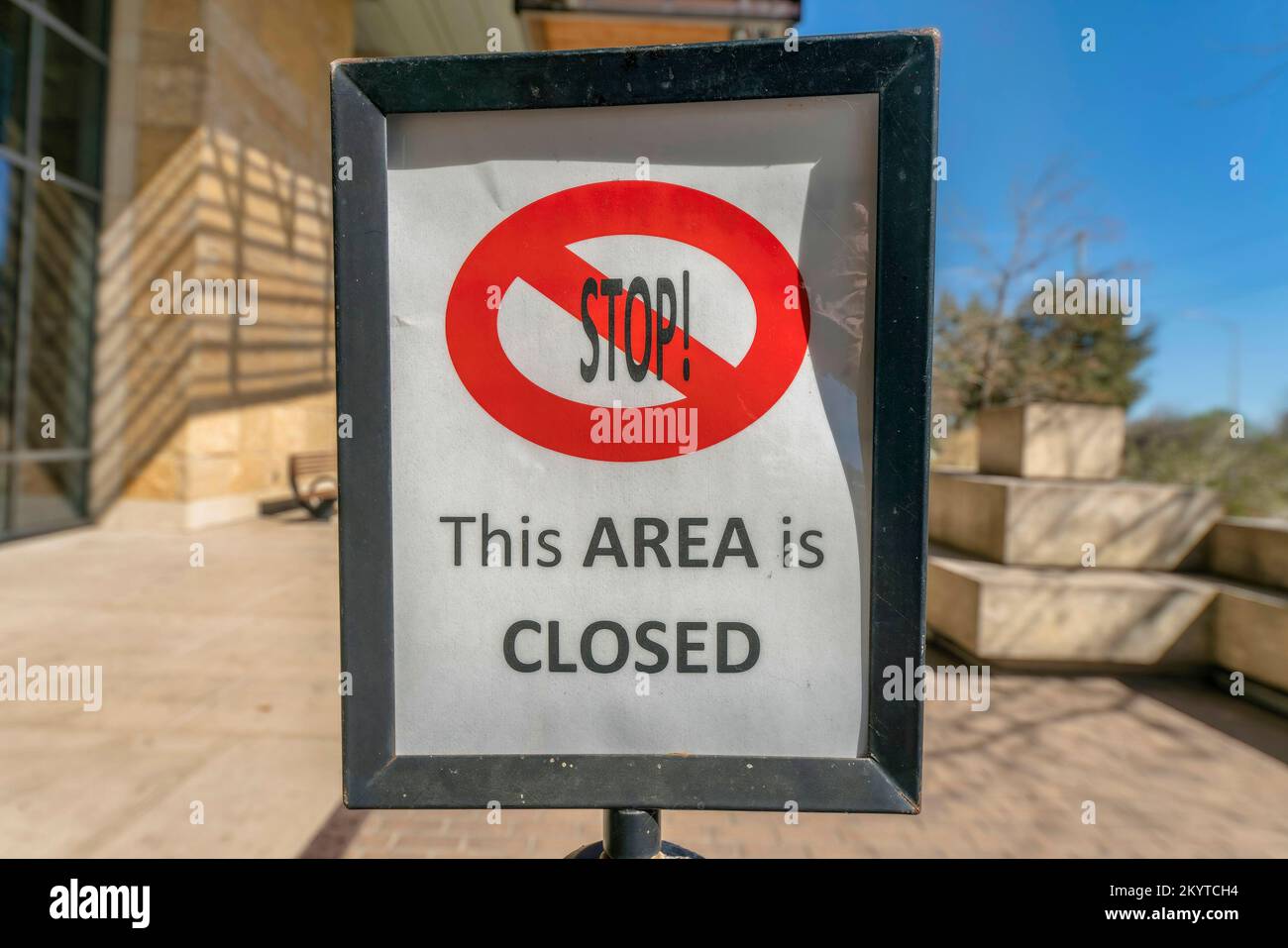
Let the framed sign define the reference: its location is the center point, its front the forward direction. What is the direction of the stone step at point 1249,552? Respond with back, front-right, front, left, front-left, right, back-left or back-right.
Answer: back-left

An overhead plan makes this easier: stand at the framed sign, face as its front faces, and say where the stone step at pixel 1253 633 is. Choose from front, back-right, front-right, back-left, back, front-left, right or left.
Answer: back-left

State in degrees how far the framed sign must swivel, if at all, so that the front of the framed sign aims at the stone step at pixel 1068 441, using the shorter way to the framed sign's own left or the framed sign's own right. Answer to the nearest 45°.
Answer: approximately 135° to the framed sign's own left

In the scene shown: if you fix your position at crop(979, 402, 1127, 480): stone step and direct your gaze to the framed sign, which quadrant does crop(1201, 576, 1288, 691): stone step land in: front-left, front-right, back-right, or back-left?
front-left

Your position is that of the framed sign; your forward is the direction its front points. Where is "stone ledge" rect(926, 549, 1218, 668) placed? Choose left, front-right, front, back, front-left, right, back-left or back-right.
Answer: back-left

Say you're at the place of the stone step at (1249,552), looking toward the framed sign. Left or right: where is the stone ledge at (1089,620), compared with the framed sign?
right

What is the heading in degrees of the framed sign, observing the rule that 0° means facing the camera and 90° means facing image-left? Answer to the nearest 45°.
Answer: approximately 0°

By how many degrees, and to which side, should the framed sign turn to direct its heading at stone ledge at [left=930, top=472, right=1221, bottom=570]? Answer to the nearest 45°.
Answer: approximately 135° to its left
